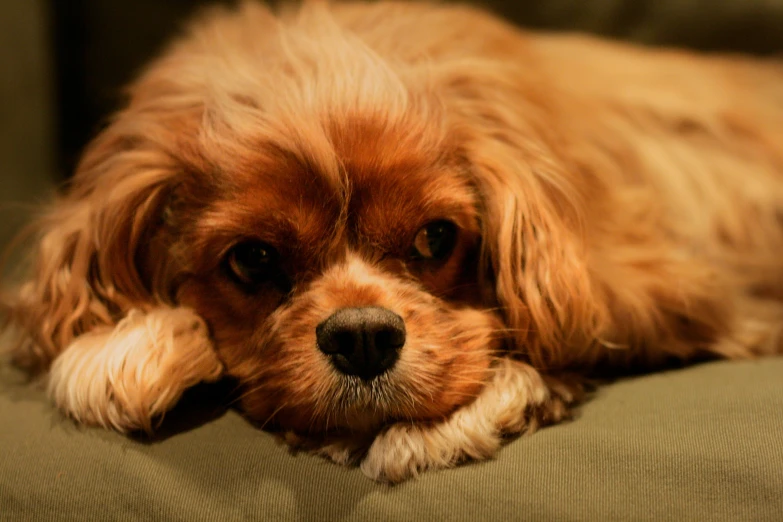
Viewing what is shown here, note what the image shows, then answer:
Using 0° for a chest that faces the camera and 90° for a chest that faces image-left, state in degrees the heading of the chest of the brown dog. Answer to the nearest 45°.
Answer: approximately 45°
